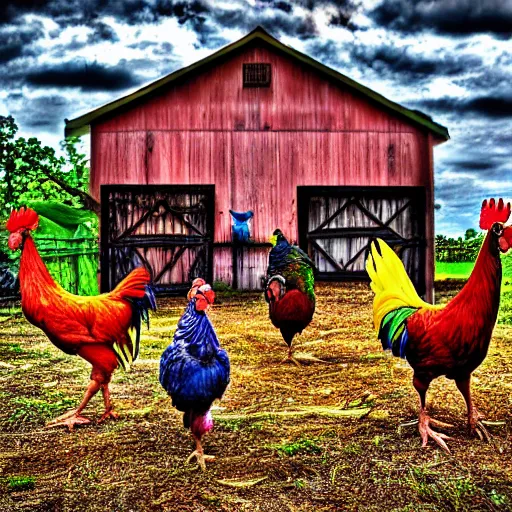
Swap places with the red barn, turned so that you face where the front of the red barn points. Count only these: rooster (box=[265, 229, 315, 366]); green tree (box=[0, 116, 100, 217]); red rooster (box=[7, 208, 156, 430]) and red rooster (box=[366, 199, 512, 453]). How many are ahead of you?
3

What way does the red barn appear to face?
toward the camera

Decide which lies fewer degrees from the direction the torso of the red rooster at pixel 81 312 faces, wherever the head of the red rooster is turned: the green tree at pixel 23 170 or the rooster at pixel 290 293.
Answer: the green tree

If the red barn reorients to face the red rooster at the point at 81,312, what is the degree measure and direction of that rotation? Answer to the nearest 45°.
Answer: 0° — it already faces it

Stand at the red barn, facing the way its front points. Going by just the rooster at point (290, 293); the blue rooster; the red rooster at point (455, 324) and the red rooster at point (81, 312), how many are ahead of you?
4

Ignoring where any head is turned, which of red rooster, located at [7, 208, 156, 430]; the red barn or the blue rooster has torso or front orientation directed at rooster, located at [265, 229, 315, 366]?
the red barn

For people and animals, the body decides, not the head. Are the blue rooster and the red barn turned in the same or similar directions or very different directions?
same or similar directions

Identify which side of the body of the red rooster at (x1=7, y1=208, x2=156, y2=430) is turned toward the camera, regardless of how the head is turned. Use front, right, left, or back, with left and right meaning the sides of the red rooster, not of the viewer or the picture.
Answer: left

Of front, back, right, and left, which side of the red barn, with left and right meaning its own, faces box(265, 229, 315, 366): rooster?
front

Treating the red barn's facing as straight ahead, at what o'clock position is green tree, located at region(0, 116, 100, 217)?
The green tree is roughly at 4 o'clock from the red barn.

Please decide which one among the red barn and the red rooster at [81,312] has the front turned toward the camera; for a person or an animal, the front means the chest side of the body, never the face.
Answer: the red barn

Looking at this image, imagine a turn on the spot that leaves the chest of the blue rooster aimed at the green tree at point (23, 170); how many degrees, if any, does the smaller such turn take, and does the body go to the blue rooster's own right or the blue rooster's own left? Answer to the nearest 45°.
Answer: approximately 180°

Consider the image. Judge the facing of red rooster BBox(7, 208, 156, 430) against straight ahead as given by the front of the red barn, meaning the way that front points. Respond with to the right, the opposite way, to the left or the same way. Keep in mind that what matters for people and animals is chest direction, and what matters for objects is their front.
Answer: to the right

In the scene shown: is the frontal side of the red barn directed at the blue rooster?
yes

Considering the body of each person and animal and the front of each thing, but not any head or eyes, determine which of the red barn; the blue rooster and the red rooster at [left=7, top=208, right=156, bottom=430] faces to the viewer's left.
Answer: the red rooster

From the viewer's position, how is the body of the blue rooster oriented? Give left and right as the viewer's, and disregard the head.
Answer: facing the viewer
